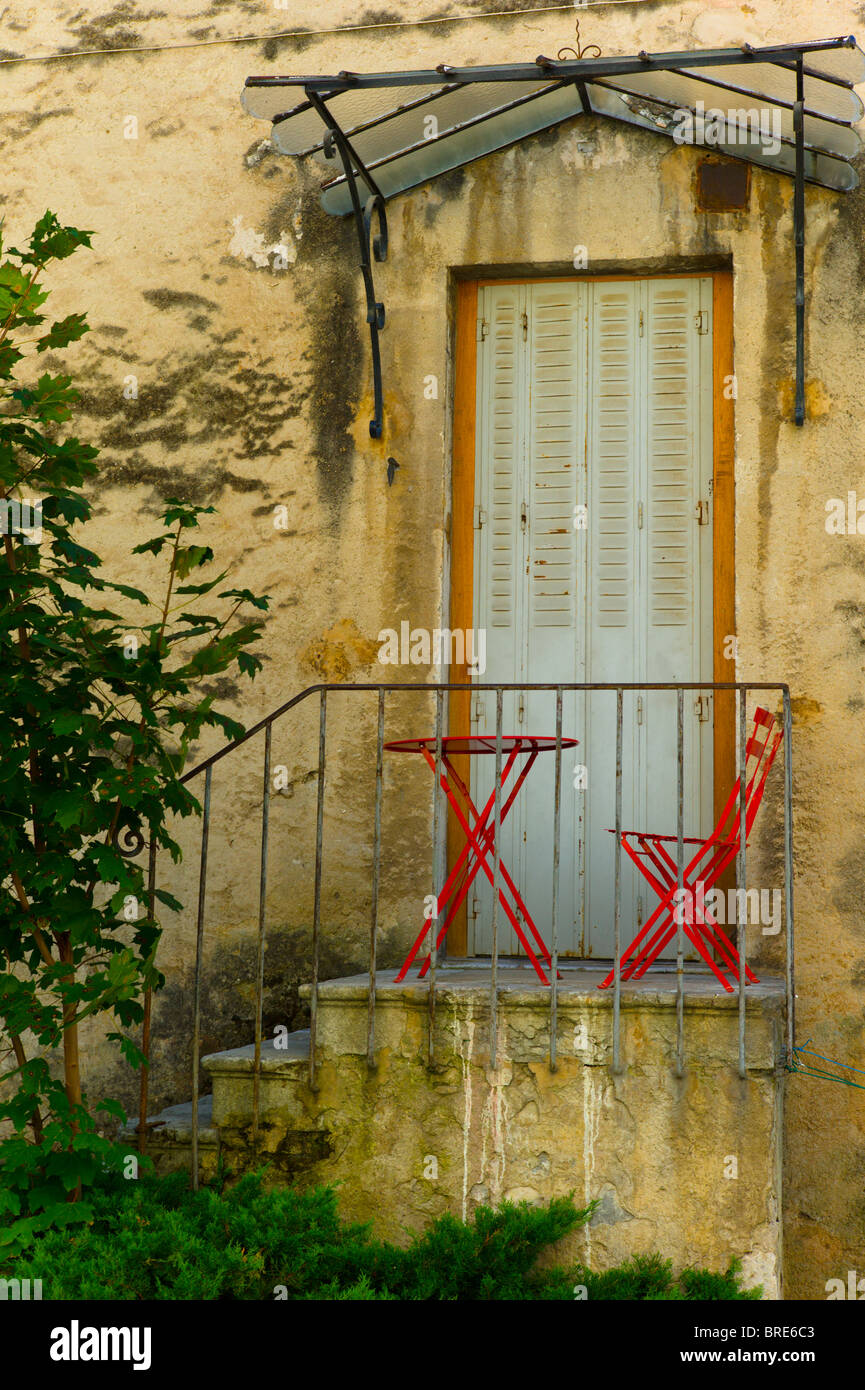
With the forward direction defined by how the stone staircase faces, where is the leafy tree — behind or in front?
in front

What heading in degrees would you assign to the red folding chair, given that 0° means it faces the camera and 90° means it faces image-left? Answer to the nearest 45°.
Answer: approximately 90°

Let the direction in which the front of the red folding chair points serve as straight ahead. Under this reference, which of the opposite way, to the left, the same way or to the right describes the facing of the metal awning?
to the left

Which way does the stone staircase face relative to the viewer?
to the viewer's left

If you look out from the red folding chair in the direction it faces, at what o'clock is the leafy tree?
The leafy tree is roughly at 11 o'clock from the red folding chair.

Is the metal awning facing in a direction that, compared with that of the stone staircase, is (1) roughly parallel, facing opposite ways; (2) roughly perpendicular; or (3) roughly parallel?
roughly perpendicular

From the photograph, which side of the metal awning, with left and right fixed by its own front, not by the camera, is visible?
front
